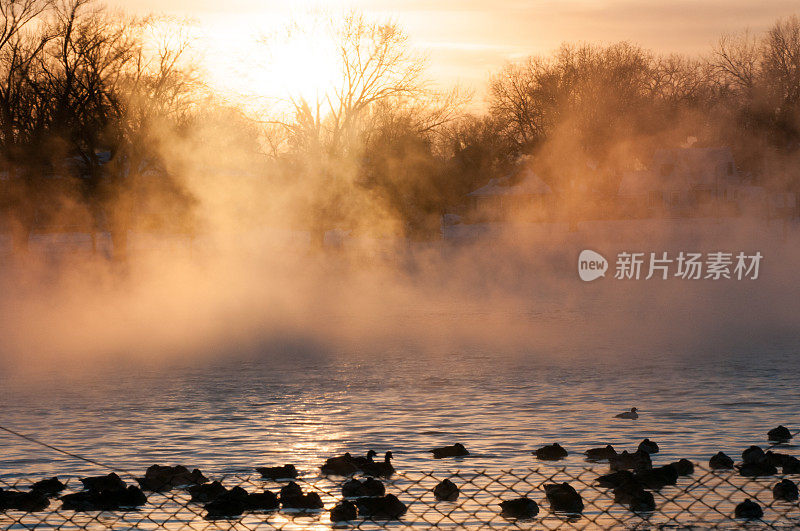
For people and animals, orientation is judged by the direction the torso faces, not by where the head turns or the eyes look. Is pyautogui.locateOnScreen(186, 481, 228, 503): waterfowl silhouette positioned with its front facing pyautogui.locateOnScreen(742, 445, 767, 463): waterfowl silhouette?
yes

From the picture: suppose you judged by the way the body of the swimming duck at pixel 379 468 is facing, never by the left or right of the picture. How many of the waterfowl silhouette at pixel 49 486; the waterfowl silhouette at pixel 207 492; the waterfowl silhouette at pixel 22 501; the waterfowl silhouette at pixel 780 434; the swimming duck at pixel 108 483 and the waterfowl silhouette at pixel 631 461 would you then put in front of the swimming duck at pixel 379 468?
2

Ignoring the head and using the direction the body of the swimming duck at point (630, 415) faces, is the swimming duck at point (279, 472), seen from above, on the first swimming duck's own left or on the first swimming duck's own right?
on the first swimming duck's own right

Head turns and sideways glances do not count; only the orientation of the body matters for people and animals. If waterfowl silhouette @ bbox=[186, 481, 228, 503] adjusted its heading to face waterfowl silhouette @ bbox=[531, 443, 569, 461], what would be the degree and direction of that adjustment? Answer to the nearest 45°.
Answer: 0° — it already faces it

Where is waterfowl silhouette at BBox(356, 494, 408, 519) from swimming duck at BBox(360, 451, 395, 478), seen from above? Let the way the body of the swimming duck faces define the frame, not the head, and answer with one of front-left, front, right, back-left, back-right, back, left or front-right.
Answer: right

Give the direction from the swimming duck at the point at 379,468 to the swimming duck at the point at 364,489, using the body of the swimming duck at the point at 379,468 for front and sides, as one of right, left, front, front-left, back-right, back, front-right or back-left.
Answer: right

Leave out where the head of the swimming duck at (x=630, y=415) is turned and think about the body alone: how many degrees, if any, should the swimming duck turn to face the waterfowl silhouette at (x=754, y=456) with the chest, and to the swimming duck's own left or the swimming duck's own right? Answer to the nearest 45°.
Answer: approximately 90° to the swimming duck's own right

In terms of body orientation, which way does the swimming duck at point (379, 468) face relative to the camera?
to the viewer's right

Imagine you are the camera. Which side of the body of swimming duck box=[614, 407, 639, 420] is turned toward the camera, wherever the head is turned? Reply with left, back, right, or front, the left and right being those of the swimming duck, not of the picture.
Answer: right

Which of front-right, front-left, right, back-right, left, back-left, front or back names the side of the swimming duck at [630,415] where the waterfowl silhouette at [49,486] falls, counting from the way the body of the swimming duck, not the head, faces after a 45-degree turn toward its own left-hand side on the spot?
back

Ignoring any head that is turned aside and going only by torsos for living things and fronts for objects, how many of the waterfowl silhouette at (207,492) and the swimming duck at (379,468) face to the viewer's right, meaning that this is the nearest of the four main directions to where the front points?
2
